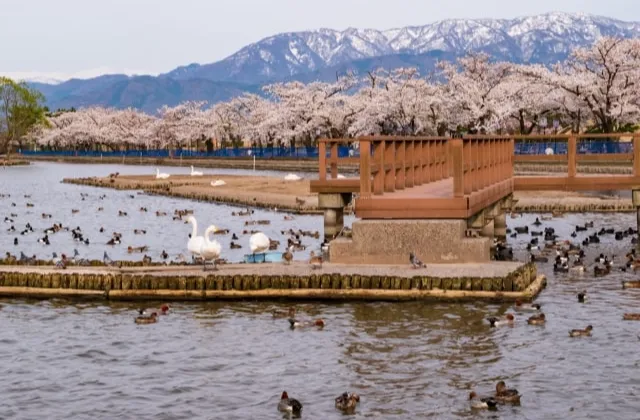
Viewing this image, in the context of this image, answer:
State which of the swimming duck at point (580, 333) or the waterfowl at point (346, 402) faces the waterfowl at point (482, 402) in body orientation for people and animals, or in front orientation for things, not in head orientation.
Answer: the waterfowl at point (346, 402)

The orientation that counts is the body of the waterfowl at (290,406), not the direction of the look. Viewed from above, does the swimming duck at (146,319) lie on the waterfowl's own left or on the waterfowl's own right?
on the waterfowl's own right

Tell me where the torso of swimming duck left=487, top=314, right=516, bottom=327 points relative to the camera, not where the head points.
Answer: to the viewer's right

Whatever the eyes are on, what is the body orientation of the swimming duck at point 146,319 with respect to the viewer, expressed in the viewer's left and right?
facing to the right of the viewer

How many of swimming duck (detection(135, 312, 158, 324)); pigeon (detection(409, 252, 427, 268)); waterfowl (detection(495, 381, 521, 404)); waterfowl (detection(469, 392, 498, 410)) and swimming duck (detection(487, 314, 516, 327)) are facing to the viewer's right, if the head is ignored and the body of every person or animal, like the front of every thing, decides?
2

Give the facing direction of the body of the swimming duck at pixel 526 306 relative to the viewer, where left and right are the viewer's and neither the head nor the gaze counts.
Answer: facing to the left of the viewer

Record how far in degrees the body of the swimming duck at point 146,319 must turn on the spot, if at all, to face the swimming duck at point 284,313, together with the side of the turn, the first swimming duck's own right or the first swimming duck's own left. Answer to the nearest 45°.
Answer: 0° — it already faces it

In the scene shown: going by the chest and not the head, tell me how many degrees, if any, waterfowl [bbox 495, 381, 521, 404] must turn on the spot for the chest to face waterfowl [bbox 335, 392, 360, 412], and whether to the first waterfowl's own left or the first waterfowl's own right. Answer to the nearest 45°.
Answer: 0° — it already faces it
